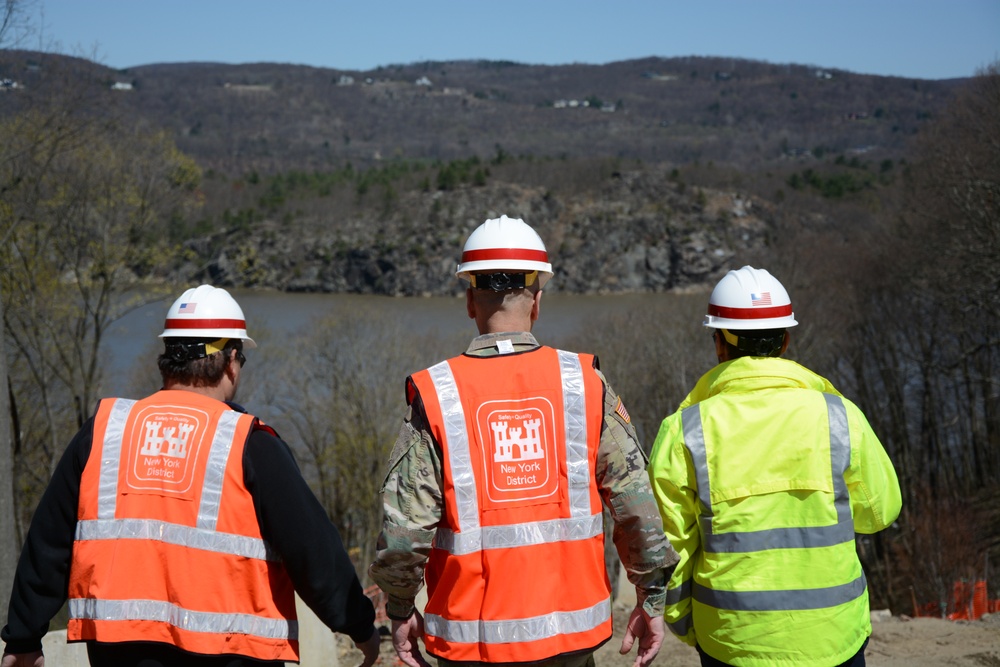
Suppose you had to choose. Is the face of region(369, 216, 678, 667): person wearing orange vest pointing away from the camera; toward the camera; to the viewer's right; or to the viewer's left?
away from the camera

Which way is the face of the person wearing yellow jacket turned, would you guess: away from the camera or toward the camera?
away from the camera

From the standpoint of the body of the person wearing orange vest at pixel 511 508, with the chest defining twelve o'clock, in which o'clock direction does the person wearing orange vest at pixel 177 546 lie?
the person wearing orange vest at pixel 177 546 is roughly at 9 o'clock from the person wearing orange vest at pixel 511 508.

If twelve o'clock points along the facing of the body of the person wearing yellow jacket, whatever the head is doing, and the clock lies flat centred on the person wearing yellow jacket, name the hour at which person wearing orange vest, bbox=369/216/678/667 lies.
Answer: The person wearing orange vest is roughly at 8 o'clock from the person wearing yellow jacket.

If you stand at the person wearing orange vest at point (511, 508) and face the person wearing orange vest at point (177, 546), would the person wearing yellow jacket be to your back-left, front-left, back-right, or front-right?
back-right

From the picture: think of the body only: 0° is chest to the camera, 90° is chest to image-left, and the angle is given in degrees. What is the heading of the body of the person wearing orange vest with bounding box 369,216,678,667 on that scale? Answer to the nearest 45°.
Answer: approximately 180°

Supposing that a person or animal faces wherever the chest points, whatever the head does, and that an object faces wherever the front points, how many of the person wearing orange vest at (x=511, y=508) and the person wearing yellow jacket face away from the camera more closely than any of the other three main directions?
2

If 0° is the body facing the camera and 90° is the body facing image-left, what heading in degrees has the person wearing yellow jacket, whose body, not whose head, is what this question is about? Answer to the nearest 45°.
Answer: approximately 180°
